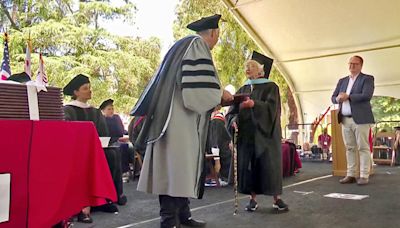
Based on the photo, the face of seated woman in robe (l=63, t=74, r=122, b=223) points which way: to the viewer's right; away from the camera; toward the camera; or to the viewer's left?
to the viewer's right

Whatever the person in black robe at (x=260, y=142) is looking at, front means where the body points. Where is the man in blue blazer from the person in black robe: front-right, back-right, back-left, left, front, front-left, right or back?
back

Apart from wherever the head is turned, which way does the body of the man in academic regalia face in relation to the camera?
to the viewer's right

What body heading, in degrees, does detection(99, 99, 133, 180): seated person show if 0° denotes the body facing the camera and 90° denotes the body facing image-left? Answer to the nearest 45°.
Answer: approximately 315°

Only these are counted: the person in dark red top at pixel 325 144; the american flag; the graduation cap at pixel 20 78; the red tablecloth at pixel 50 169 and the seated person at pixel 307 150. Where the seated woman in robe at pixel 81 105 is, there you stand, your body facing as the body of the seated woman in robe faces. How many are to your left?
2

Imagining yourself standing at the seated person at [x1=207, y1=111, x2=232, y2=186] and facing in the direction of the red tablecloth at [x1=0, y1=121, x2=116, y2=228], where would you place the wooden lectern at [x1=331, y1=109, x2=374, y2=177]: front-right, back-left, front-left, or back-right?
back-left

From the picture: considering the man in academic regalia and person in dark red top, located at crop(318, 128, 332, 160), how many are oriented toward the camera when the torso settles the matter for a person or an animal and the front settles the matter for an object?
1

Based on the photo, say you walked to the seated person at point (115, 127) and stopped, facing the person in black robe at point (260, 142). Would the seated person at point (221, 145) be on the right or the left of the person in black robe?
left

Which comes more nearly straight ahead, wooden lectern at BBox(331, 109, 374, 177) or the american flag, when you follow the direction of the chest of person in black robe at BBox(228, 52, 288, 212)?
the american flag
